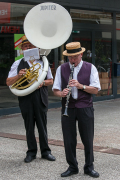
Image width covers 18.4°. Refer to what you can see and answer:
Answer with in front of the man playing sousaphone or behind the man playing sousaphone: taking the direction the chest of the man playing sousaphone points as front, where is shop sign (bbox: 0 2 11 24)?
behind

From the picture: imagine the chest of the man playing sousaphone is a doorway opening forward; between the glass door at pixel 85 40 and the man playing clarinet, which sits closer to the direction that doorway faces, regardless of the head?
the man playing clarinet

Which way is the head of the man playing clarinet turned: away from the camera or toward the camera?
toward the camera

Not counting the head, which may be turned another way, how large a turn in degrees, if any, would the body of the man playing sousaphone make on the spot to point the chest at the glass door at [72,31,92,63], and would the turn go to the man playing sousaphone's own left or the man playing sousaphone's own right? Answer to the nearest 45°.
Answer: approximately 180°

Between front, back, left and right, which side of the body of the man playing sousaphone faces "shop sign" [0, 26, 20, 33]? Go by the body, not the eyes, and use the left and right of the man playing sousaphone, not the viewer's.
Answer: back

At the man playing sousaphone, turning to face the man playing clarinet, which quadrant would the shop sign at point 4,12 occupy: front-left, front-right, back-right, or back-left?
back-left

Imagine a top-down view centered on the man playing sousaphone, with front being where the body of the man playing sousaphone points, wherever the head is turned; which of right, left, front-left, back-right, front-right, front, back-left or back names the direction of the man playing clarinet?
front-left

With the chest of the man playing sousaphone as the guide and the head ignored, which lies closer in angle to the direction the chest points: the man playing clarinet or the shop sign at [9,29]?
the man playing clarinet

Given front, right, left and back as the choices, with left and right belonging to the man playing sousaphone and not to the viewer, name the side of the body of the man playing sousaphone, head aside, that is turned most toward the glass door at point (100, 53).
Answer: back

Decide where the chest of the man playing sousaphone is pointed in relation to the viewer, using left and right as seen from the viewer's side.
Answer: facing the viewer

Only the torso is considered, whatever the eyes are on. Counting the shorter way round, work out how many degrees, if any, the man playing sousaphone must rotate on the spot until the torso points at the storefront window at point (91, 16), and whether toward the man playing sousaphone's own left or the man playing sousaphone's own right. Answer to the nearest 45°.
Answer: approximately 180°

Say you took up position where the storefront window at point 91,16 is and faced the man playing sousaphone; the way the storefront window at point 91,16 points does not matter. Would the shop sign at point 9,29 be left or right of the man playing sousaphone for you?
right

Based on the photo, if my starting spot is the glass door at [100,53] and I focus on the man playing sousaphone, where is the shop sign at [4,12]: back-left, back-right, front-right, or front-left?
front-right
